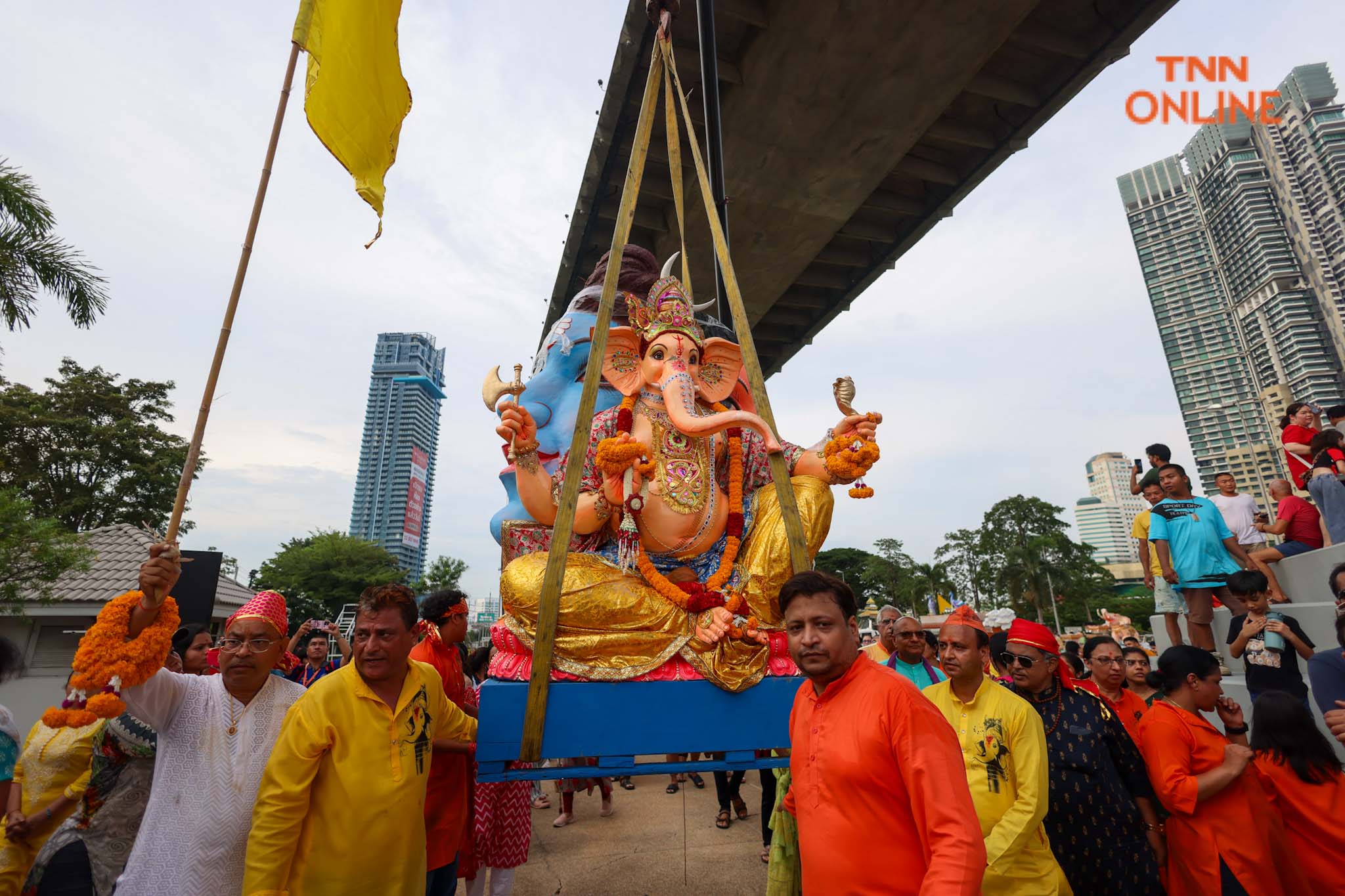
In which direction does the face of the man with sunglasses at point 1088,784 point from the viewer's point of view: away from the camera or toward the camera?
toward the camera

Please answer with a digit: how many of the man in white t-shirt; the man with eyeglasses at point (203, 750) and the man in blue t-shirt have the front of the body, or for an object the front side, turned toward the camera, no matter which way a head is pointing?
3

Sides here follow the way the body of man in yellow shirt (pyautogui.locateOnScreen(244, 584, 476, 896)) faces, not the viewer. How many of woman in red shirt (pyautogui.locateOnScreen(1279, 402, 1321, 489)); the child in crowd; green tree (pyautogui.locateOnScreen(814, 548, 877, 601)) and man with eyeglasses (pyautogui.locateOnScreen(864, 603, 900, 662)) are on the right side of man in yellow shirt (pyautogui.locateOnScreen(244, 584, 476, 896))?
0

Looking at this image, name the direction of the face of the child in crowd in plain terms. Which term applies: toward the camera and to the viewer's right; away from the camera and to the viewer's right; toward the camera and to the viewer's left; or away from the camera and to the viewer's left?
toward the camera and to the viewer's left

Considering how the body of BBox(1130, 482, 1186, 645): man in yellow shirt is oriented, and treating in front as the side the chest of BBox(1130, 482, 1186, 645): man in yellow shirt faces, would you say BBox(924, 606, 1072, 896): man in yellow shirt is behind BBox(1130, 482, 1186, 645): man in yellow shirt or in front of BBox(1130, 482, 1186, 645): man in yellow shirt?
in front

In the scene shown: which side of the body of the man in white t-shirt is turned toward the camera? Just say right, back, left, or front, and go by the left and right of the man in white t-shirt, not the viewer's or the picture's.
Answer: front

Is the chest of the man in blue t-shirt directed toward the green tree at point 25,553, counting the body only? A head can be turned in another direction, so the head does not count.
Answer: no

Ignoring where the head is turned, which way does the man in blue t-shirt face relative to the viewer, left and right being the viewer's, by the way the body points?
facing the viewer

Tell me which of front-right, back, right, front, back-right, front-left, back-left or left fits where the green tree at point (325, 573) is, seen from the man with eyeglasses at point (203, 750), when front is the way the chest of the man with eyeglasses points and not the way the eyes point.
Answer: back

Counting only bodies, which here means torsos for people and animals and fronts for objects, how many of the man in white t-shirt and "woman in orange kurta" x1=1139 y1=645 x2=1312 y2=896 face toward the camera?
1

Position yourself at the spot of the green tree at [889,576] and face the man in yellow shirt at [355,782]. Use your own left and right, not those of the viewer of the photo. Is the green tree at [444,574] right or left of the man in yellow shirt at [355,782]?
right

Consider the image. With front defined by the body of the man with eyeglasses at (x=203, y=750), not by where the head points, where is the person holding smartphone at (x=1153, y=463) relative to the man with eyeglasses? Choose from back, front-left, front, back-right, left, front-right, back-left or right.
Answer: left

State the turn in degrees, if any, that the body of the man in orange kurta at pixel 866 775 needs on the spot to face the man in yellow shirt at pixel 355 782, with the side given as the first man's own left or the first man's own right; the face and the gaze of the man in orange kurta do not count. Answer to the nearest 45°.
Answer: approximately 45° to the first man's own right

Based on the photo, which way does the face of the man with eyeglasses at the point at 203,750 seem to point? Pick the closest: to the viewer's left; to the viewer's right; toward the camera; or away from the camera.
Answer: toward the camera

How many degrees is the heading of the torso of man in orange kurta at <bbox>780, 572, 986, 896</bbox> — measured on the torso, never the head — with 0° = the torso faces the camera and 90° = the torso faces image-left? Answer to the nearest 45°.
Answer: approximately 45°

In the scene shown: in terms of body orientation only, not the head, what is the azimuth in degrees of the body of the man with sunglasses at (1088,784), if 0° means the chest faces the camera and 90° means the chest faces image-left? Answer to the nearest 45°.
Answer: approximately 45°

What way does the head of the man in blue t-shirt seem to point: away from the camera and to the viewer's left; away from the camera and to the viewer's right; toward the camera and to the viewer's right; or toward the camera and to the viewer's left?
toward the camera and to the viewer's left

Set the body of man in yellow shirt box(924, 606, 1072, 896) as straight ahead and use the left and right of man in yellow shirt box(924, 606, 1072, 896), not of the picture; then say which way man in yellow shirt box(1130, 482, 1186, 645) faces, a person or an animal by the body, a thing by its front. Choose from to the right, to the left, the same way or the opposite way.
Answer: the same way
